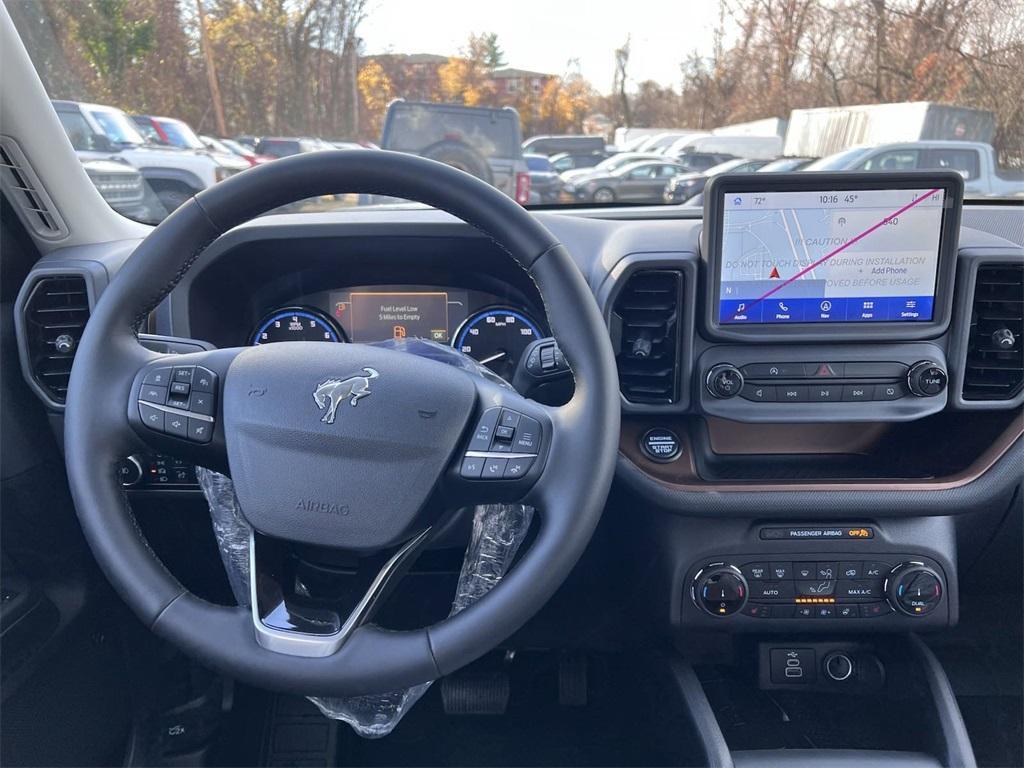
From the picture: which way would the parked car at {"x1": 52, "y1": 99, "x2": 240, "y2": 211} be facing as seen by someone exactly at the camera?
facing the viewer and to the right of the viewer

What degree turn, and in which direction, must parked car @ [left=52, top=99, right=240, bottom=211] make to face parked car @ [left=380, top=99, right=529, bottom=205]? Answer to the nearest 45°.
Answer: approximately 45° to its left

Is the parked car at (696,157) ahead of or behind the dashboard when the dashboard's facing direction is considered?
behind

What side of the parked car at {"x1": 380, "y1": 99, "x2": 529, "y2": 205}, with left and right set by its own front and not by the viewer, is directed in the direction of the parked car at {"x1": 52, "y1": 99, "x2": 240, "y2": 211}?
left

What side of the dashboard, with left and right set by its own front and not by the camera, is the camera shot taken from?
front

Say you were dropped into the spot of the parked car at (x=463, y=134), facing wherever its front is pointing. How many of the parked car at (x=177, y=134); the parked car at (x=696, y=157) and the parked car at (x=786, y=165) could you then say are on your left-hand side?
1

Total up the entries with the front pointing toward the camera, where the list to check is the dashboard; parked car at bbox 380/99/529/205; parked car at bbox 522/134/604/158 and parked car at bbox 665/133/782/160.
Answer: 1

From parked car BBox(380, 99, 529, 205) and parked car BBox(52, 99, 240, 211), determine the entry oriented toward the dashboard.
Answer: parked car BBox(52, 99, 240, 211)

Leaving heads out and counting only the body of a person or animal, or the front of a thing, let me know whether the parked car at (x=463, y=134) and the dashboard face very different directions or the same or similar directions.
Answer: very different directions

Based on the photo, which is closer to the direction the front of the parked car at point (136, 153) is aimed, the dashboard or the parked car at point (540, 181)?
the dashboard

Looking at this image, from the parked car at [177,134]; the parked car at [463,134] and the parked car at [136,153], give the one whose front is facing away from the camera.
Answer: the parked car at [463,134]

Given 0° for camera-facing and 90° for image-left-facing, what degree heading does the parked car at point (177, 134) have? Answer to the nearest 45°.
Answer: approximately 315°

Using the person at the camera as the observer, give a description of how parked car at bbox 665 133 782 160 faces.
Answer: facing to the left of the viewer

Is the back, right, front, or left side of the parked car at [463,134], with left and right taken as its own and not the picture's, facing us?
back
